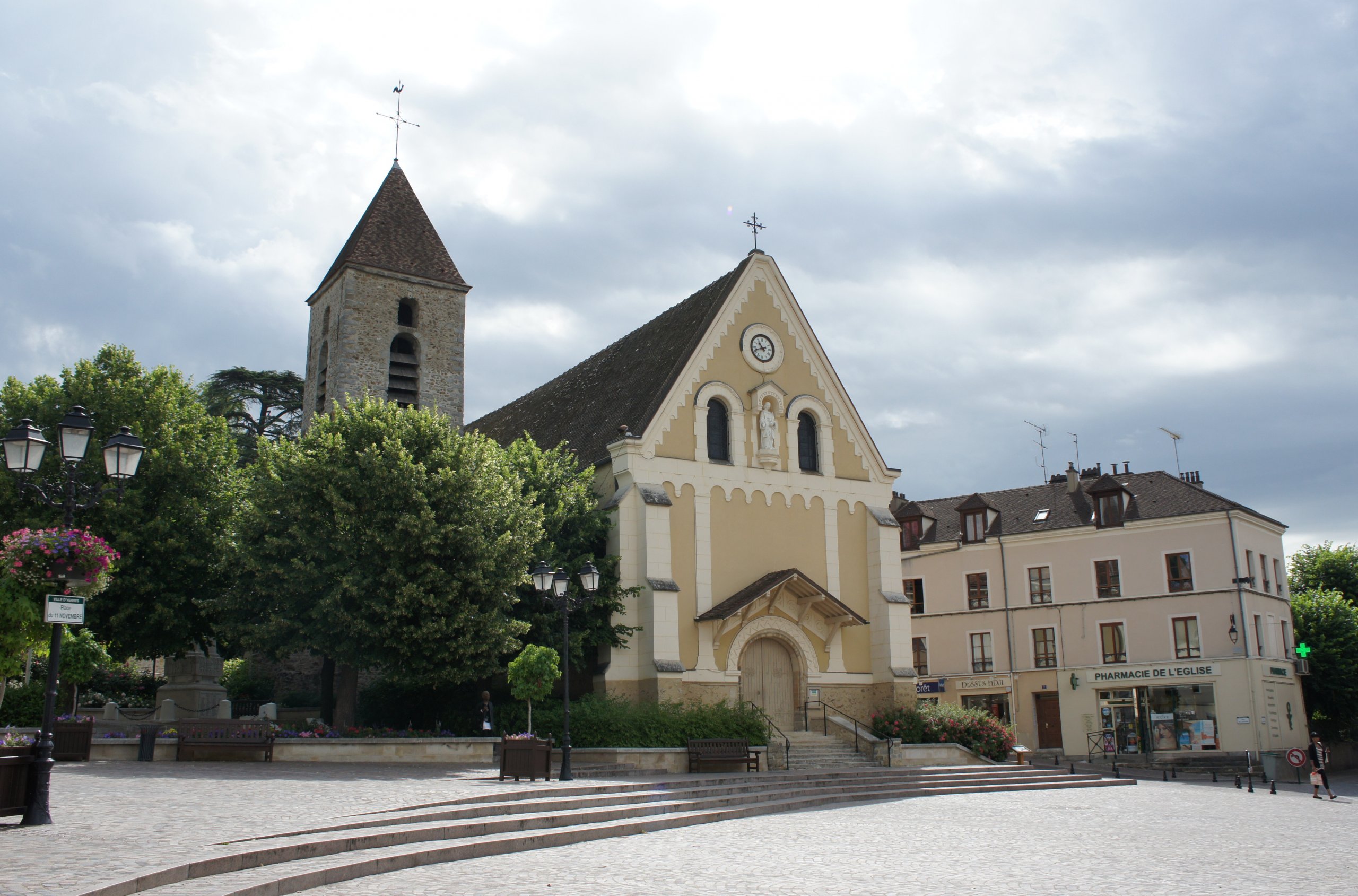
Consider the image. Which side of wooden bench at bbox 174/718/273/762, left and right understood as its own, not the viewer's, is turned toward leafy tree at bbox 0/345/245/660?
back

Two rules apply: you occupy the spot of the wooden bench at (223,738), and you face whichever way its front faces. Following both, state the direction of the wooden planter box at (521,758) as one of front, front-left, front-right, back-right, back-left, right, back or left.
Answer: front-left

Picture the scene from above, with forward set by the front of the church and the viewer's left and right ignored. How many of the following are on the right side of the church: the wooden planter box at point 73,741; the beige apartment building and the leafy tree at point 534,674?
2

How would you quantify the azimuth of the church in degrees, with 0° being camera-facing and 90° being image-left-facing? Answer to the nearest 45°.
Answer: approximately 315°

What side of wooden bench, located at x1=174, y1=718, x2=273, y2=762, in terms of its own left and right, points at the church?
back

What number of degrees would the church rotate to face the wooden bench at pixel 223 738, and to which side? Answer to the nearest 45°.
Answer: approximately 90° to its right

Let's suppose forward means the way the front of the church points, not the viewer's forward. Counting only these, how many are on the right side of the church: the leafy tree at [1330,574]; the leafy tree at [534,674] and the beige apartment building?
1

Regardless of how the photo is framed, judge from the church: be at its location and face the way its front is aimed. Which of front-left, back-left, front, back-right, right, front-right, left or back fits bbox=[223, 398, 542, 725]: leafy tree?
right
